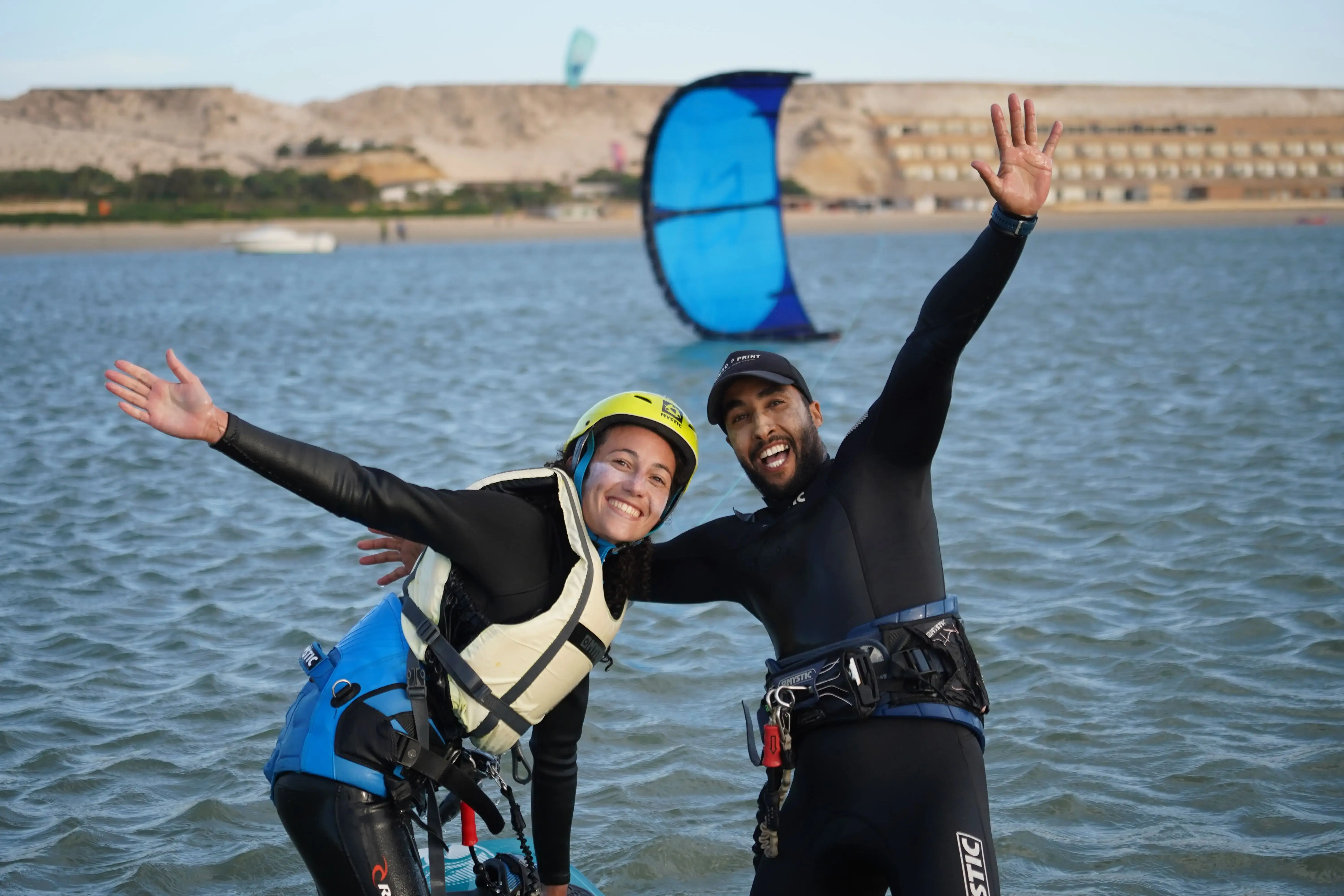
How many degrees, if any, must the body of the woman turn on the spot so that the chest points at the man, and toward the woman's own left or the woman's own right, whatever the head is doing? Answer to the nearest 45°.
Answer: approximately 45° to the woman's own left

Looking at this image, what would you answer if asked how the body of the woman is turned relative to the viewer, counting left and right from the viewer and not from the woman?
facing the viewer and to the right of the viewer
